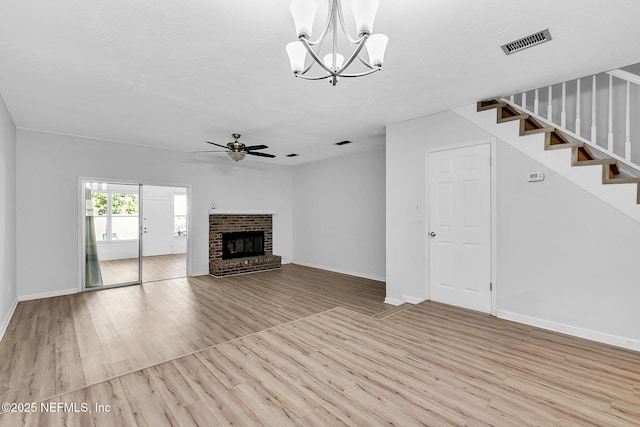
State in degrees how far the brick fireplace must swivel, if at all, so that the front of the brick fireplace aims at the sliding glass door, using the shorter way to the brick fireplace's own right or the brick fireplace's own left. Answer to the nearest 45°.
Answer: approximately 135° to the brick fireplace's own right

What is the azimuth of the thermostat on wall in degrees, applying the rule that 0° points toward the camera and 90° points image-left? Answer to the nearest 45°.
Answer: approximately 0°

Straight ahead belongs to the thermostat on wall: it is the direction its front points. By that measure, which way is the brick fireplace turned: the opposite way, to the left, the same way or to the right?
to the left

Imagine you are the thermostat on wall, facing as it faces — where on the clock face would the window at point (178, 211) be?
The window is roughly at 3 o'clock from the thermostat on wall.

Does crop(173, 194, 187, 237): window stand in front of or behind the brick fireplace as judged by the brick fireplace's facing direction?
behind

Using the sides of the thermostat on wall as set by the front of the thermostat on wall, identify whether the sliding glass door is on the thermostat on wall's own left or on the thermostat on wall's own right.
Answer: on the thermostat on wall's own right

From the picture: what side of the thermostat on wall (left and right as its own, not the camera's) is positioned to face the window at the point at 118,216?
right

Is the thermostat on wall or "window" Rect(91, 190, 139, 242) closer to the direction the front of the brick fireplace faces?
the thermostat on wall

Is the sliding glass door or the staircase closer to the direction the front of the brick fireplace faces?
the staircase

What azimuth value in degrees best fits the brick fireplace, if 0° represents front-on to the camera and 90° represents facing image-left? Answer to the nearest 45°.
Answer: approximately 315°
